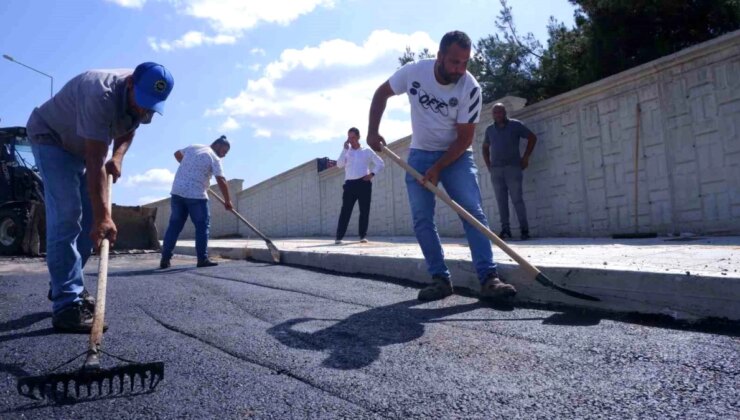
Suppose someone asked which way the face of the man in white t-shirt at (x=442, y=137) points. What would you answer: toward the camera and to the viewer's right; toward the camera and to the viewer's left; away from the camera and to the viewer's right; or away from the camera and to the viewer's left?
toward the camera and to the viewer's right

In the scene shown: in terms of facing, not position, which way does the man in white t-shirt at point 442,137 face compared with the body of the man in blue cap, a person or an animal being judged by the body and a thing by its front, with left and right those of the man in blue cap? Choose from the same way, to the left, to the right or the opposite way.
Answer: to the right

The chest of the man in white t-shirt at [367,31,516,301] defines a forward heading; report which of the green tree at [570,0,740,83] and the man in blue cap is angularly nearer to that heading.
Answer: the man in blue cap

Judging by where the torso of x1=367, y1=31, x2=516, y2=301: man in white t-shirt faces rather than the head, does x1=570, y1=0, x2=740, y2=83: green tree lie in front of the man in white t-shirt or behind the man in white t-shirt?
behind

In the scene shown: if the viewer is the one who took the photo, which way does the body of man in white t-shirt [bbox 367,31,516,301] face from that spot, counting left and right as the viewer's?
facing the viewer

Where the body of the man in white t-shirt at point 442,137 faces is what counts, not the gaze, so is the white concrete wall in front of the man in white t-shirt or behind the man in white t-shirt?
behind

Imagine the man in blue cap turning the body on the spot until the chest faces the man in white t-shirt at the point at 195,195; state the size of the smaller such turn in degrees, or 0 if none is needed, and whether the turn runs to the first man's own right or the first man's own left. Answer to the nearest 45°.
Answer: approximately 135° to the first man's own left

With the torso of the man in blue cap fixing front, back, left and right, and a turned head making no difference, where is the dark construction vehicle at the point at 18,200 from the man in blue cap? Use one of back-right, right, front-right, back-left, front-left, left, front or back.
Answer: back-left

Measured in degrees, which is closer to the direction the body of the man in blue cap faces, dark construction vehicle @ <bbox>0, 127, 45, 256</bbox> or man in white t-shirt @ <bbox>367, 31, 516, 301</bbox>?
the man in white t-shirt
